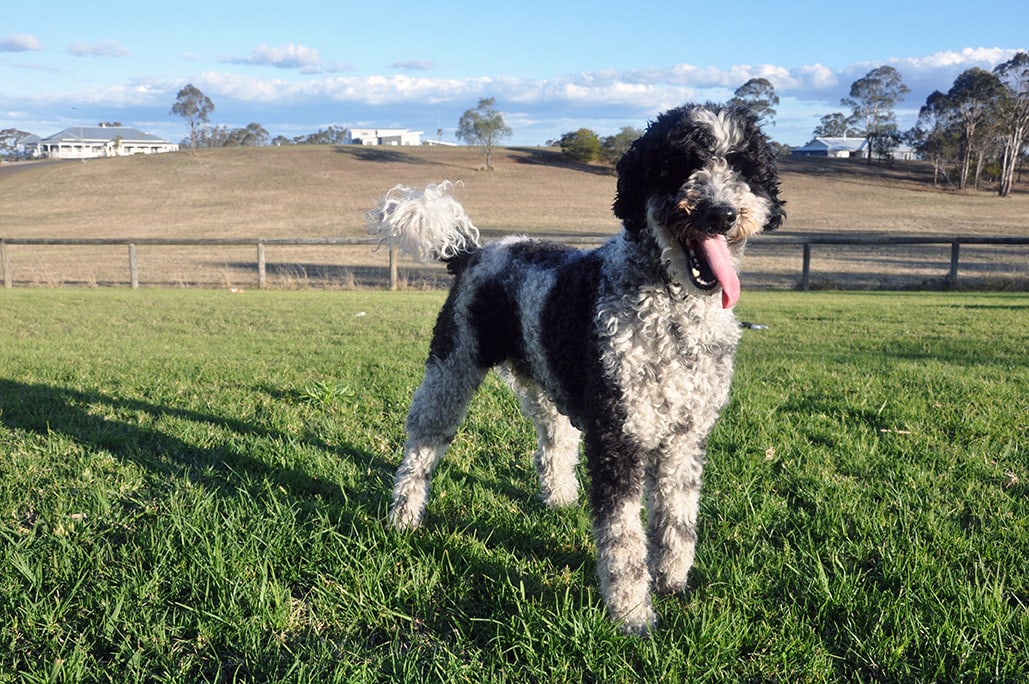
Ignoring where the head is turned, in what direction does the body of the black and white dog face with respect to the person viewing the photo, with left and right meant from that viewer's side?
facing the viewer and to the right of the viewer
